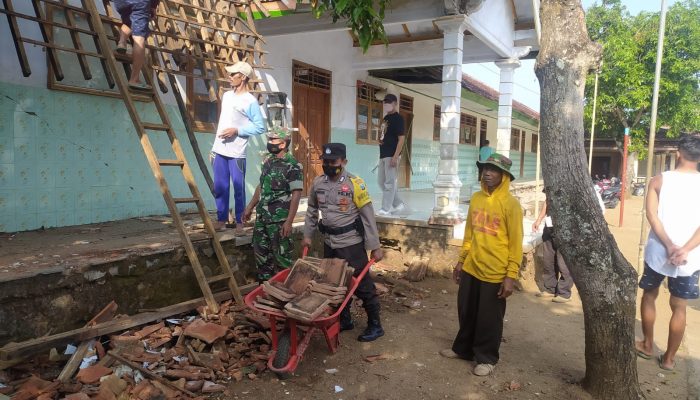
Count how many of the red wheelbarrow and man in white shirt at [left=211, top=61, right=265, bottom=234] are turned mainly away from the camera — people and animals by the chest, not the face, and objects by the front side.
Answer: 0

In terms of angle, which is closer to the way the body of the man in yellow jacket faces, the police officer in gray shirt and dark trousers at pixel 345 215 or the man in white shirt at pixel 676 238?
the police officer in gray shirt and dark trousers

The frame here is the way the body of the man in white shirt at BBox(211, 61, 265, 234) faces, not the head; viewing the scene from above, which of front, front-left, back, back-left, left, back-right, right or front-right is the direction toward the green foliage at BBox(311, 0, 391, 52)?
left

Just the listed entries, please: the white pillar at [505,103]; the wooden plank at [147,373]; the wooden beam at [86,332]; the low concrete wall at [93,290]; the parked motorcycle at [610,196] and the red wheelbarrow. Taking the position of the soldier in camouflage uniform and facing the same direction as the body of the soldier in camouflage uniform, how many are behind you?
2

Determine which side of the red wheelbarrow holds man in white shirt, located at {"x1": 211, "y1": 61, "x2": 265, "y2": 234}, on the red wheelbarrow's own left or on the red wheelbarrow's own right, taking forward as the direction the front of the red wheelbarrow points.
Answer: on the red wheelbarrow's own right

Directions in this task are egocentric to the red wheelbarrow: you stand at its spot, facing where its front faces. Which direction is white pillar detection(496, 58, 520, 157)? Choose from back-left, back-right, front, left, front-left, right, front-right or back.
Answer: back

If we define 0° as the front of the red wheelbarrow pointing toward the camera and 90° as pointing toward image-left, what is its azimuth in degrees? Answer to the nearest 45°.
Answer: approximately 45°

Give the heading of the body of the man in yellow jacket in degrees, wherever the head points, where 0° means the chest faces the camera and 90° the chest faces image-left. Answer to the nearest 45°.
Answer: approximately 45°
